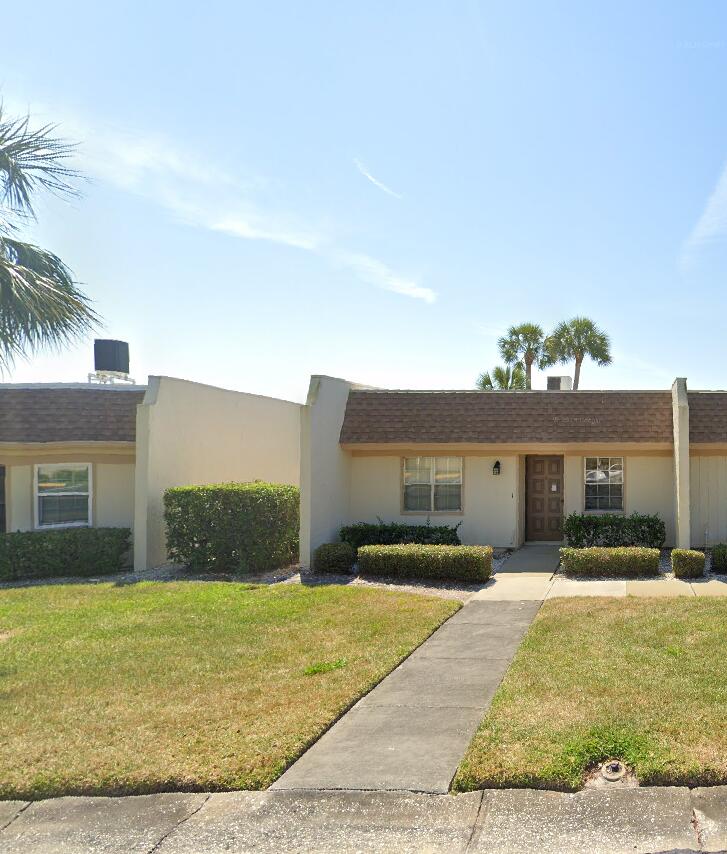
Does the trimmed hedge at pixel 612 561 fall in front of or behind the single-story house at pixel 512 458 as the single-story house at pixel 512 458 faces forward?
in front

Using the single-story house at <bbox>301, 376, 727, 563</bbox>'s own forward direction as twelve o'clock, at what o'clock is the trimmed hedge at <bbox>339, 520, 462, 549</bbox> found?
The trimmed hedge is roughly at 2 o'clock from the single-story house.

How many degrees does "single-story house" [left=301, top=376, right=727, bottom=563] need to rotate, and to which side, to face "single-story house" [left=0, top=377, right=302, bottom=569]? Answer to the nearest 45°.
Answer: approximately 90° to its right

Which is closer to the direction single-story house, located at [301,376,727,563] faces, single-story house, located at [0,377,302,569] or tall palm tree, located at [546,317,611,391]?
the single-story house

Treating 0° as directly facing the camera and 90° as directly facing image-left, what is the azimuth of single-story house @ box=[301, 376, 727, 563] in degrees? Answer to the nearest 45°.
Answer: approximately 0°

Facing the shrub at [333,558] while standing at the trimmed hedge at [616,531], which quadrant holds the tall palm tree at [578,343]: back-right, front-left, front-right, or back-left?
back-right

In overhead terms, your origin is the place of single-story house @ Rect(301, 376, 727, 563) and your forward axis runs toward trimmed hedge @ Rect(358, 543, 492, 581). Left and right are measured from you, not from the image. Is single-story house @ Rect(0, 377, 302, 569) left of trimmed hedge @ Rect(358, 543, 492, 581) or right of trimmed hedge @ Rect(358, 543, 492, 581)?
right

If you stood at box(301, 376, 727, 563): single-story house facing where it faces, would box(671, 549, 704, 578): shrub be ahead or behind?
ahead

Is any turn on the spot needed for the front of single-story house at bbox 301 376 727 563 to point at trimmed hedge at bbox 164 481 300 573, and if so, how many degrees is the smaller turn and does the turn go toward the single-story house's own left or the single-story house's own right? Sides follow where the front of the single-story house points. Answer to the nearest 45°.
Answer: approximately 45° to the single-story house's own right
